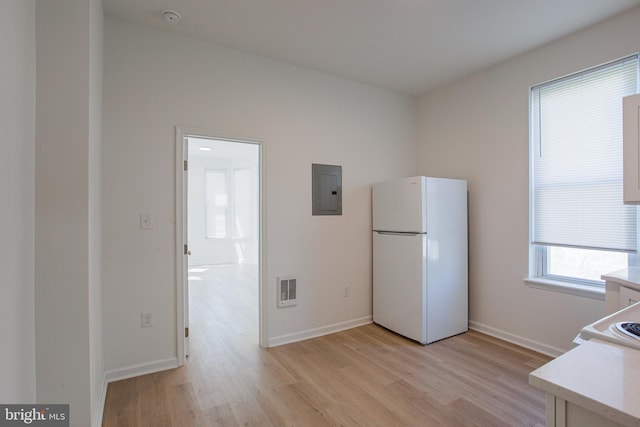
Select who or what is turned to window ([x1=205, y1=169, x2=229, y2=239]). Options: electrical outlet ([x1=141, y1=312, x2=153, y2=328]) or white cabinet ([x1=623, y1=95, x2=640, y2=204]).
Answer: the white cabinet

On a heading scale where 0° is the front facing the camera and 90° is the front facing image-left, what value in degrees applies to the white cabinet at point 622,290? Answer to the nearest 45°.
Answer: approximately 45°

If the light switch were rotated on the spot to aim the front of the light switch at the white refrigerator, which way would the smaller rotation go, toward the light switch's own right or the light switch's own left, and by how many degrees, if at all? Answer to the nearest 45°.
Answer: approximately 90° to the light switch's own left

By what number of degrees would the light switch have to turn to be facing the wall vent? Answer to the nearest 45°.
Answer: approximately 90° to its left

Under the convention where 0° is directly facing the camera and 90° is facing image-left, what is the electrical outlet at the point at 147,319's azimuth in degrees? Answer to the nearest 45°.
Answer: approximately 0°

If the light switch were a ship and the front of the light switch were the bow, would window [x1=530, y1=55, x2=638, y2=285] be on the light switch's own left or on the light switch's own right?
on the light switch's own left

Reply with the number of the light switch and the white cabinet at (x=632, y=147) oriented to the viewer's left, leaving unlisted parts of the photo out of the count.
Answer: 1

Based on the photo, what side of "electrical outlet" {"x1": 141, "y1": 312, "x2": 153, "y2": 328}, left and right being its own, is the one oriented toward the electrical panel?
left

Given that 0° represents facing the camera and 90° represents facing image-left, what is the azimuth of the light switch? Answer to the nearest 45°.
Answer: approximately 0°

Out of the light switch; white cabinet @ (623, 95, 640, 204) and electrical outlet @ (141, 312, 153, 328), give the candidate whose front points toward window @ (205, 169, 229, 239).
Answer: the white cabinet
